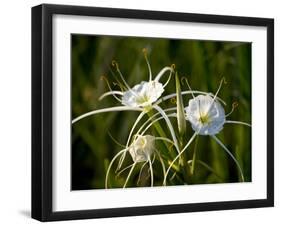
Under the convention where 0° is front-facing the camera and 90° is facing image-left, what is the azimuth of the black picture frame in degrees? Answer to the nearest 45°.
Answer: approximately 315°
